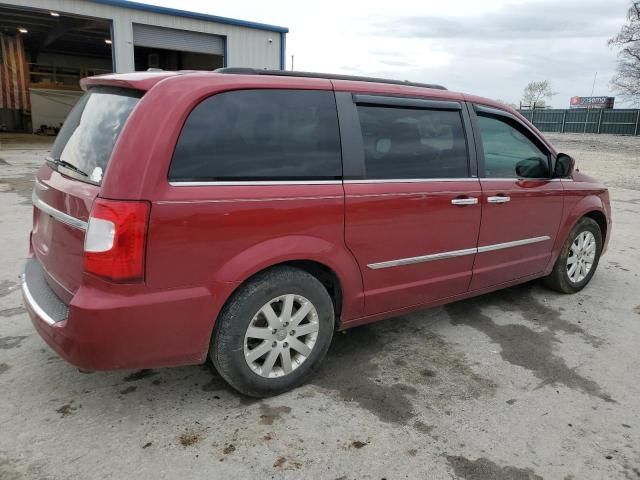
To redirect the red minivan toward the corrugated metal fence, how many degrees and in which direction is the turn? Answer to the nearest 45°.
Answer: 0° — it already faces it

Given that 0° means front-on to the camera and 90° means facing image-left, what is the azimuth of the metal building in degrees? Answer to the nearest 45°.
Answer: approximately 315°

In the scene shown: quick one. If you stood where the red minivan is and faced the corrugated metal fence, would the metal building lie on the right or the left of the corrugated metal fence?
left

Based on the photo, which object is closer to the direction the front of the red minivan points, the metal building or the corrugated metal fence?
the corrugated metal fence

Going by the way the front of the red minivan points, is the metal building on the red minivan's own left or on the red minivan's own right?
on the red minivan's own left

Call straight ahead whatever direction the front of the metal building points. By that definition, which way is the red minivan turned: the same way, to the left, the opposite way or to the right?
to the left

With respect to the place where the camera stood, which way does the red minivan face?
facing away from the viewer and to the right of the viewer

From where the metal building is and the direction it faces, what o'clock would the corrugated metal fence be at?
The corrugated metal fence is roughly at 10 o'clock from the metal building.
